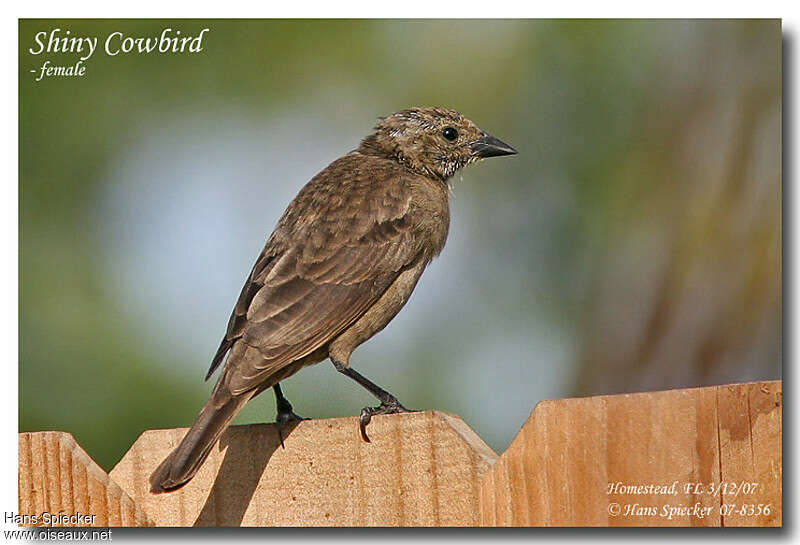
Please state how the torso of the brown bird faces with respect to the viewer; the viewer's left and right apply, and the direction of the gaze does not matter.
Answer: facing away from the viewer and to the right of the viewer
